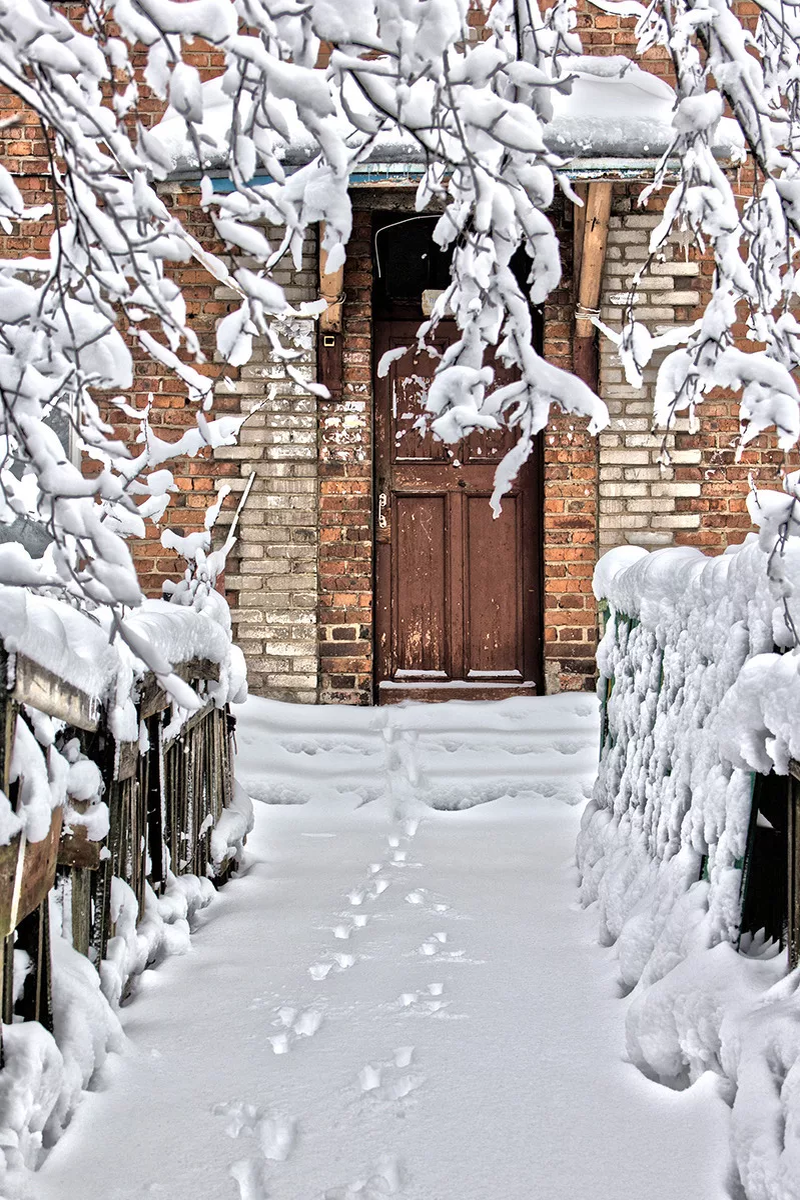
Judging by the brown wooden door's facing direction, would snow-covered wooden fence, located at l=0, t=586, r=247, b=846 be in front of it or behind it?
in front

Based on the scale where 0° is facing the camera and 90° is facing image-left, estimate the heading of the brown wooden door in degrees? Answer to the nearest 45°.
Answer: approximately 0°

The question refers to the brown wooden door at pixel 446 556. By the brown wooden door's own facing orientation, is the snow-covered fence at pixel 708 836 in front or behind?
in front

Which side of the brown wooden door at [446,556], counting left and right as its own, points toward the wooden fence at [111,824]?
front
